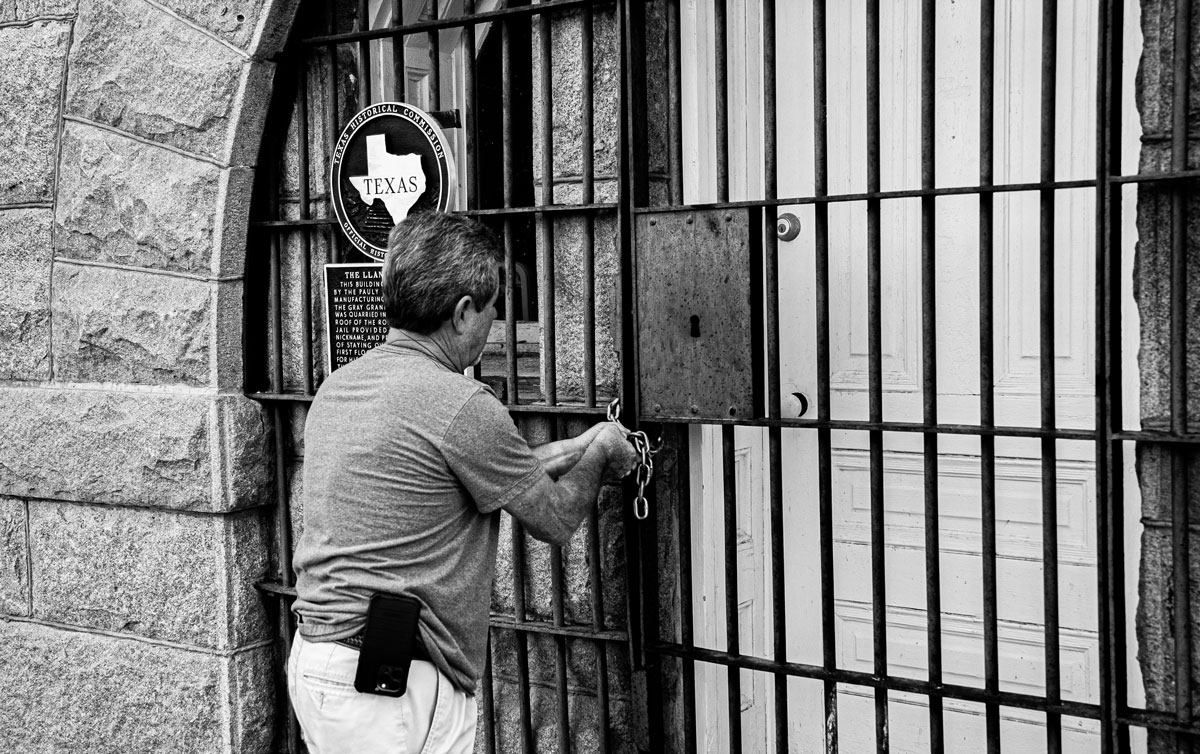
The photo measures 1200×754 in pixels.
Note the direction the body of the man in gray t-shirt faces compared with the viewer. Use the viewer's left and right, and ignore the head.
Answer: facing away from the viewer and to the right of the viewer

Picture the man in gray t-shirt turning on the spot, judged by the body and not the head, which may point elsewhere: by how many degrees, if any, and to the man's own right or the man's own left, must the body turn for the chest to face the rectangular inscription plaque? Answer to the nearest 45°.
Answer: approximately 45° to the man's own left

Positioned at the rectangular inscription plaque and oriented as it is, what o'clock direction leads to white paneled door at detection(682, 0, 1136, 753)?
The white paneled door is roughly at 10 o'clock from the rectangular inscription plaque.

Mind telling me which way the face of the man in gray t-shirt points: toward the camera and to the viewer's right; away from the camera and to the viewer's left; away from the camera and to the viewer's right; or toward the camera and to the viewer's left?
away from the camera and to the viewer's right

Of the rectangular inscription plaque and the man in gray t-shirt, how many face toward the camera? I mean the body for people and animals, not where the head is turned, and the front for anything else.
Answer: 1
